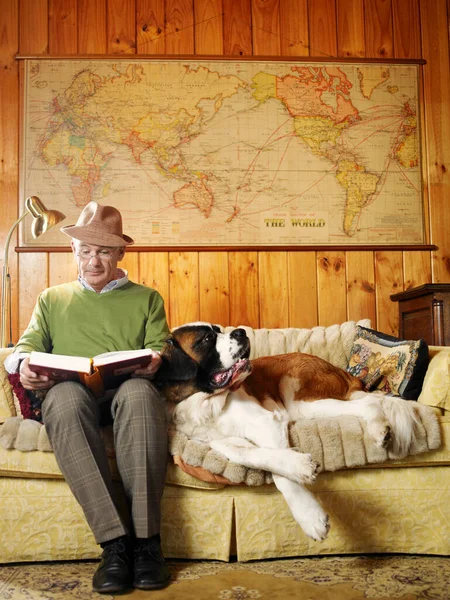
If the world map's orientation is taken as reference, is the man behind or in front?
in front

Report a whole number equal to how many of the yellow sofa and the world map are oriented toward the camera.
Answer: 2

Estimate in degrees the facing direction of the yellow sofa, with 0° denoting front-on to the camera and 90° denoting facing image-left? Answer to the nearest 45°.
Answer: approximately 0°

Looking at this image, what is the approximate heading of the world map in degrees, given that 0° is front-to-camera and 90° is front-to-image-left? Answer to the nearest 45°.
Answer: approximately 0°

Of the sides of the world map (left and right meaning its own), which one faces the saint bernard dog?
front
